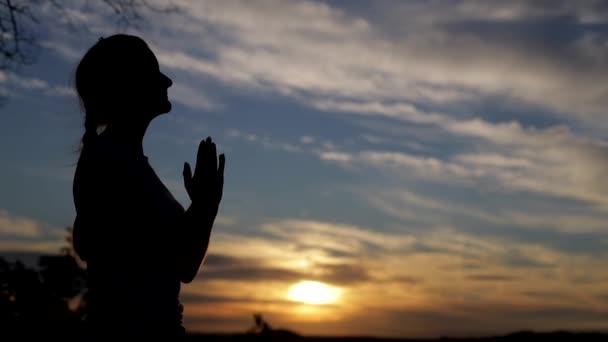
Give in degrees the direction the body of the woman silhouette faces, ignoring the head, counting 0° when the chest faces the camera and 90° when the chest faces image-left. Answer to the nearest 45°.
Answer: approximately 270°

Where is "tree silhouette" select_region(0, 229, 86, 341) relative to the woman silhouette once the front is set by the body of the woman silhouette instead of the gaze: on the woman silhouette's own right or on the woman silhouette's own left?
on the woman silhouette's own left
